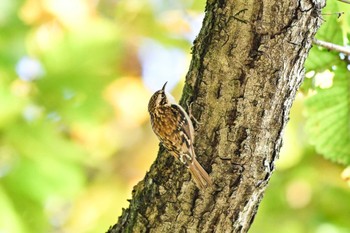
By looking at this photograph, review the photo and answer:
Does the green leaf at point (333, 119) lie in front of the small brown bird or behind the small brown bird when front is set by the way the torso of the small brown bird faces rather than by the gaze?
in front

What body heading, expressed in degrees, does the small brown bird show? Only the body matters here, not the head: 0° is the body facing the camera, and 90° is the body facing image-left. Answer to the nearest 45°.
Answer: approximately 225°
